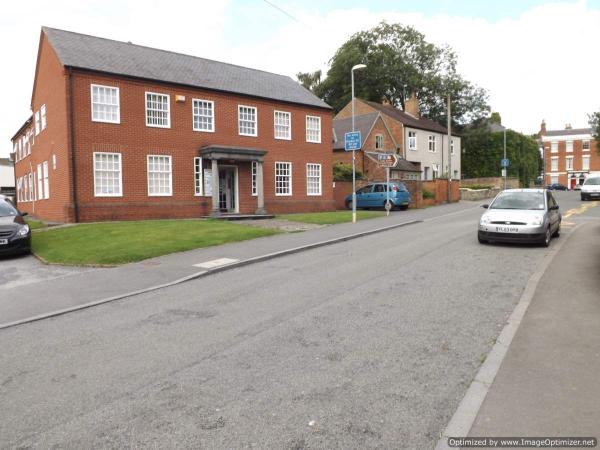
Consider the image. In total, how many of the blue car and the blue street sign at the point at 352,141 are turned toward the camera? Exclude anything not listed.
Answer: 1

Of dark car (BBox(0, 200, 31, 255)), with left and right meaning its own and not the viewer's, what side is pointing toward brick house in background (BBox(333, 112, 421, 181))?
left

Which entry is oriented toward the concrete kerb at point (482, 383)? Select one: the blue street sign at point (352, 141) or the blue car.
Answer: the blue street sign

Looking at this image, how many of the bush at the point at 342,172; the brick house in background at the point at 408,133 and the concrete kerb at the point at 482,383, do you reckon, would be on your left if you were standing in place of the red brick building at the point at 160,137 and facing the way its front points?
2

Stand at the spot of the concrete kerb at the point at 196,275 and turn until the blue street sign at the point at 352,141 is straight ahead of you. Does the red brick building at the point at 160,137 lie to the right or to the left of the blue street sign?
left

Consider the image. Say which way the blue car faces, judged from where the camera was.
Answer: facing away from the viewer and to the left of the viewer

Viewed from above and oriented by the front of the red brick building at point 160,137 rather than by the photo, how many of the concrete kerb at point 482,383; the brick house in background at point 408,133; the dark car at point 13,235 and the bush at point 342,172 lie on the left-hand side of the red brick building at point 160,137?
2

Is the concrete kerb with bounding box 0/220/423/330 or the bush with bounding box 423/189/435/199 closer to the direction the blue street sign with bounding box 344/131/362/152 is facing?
the concrete kerb
